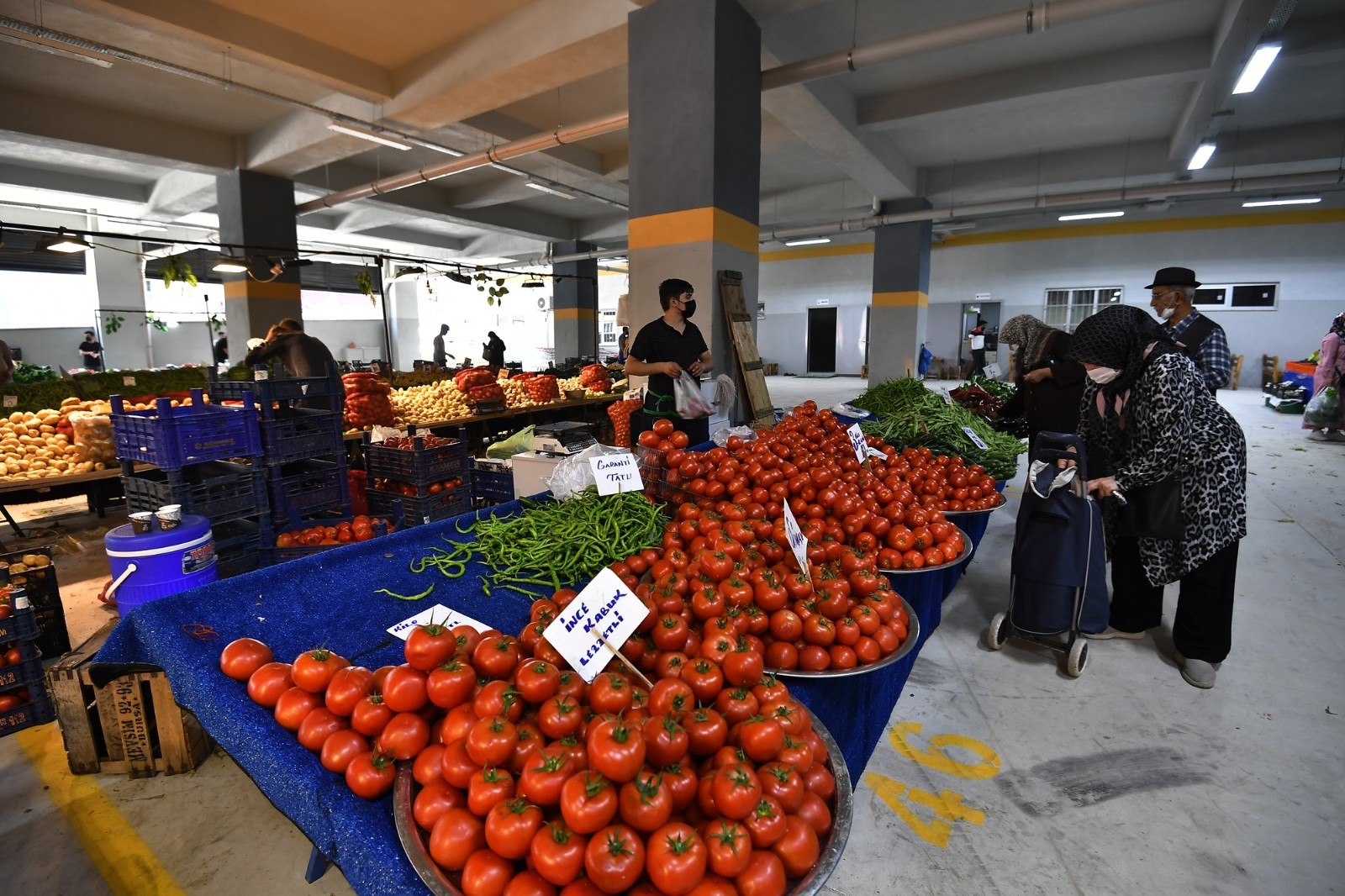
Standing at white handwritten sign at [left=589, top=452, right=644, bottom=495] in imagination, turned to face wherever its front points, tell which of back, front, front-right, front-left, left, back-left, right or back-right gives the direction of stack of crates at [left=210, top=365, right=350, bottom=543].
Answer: back-right

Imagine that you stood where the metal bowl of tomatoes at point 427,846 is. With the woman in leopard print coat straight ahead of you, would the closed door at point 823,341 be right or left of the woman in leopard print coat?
left

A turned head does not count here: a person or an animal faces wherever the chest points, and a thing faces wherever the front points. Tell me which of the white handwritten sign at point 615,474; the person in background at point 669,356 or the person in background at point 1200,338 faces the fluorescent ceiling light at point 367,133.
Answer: the person in background at point 1200,338

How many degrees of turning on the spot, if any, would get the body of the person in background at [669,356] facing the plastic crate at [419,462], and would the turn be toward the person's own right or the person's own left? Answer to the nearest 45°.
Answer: approximately 135° to the person's own right

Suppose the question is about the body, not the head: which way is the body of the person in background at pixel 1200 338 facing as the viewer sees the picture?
to the viewer's left

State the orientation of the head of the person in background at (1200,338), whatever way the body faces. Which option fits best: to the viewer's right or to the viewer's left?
to the viewer's left

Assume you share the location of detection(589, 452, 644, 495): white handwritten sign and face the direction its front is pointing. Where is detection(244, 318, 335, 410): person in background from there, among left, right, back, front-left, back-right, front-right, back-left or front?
back-right

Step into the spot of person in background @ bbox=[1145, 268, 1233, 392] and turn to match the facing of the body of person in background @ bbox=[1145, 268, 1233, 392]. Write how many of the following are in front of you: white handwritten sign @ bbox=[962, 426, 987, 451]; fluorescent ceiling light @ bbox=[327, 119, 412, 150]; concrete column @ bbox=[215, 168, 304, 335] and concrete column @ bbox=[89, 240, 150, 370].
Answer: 4

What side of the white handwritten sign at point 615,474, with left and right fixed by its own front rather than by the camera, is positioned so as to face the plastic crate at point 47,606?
right

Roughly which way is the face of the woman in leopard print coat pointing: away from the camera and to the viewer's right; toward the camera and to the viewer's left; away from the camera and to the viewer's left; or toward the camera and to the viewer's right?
toward the camera and to the viewer's left

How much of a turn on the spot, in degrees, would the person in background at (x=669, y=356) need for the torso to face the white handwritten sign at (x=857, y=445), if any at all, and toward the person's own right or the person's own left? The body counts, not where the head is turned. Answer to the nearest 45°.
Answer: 0° — they already face it
